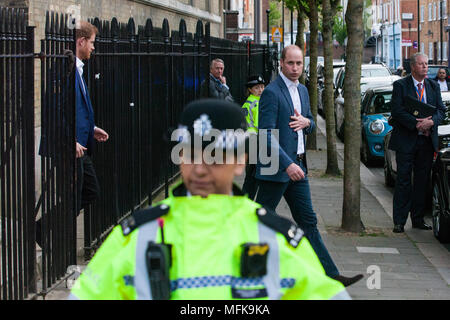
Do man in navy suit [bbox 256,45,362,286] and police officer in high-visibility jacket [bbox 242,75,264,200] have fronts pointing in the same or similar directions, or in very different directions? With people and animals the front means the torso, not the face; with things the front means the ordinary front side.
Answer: same or similar directions

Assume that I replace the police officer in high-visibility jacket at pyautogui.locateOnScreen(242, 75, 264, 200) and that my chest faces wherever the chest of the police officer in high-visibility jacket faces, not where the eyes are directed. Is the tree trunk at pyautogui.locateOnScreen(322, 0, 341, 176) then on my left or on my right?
on my left

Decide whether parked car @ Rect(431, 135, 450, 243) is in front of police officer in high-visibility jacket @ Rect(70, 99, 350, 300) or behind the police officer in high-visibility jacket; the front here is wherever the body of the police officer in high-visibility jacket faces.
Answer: behind

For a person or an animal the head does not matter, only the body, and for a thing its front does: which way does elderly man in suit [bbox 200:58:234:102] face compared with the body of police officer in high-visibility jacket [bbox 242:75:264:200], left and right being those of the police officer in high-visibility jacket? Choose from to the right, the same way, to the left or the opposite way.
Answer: the same way

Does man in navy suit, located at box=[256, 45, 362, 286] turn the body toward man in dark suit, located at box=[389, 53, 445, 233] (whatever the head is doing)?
no

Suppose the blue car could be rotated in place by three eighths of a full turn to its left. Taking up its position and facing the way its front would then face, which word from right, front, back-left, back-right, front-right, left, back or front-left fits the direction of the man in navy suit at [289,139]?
back-right

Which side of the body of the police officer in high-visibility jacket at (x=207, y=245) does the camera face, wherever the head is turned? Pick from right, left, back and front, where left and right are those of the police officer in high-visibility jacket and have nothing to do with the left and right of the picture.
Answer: front

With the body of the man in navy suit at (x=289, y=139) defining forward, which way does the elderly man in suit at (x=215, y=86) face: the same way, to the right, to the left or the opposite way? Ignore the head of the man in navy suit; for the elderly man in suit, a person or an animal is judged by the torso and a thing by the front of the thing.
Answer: the same way

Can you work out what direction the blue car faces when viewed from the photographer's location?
facing the viewer

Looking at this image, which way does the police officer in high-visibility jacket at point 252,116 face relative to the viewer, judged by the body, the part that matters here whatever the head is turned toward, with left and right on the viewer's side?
facing the viewer and to the right of the viewer

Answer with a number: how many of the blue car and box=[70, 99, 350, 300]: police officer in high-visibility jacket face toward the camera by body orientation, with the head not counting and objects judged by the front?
2

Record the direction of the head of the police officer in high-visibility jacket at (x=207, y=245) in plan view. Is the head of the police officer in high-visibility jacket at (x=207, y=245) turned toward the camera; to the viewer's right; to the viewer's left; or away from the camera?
toward the camera
